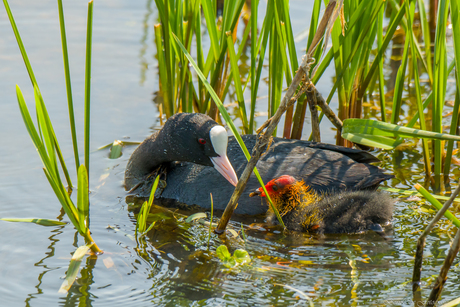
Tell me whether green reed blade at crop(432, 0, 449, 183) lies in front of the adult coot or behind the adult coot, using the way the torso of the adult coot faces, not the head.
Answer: behind

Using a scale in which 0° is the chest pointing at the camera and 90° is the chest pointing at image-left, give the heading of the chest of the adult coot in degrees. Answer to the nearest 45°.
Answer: approximately 90°

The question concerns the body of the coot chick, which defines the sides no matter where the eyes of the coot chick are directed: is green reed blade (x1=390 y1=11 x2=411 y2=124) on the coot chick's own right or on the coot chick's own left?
on the coot chick's own right

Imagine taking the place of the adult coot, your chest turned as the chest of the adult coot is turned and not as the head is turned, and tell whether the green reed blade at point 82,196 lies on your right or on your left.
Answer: on your left

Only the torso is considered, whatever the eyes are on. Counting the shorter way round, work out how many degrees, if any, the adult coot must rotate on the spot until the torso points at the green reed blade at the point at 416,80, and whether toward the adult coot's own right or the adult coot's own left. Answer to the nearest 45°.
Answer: approximately 180°

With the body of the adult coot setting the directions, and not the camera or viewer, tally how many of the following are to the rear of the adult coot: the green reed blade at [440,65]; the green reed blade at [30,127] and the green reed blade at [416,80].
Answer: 2

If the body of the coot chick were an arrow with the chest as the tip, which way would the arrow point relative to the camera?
to the viewer's left

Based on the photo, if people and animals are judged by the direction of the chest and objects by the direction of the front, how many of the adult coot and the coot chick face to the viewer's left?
2
